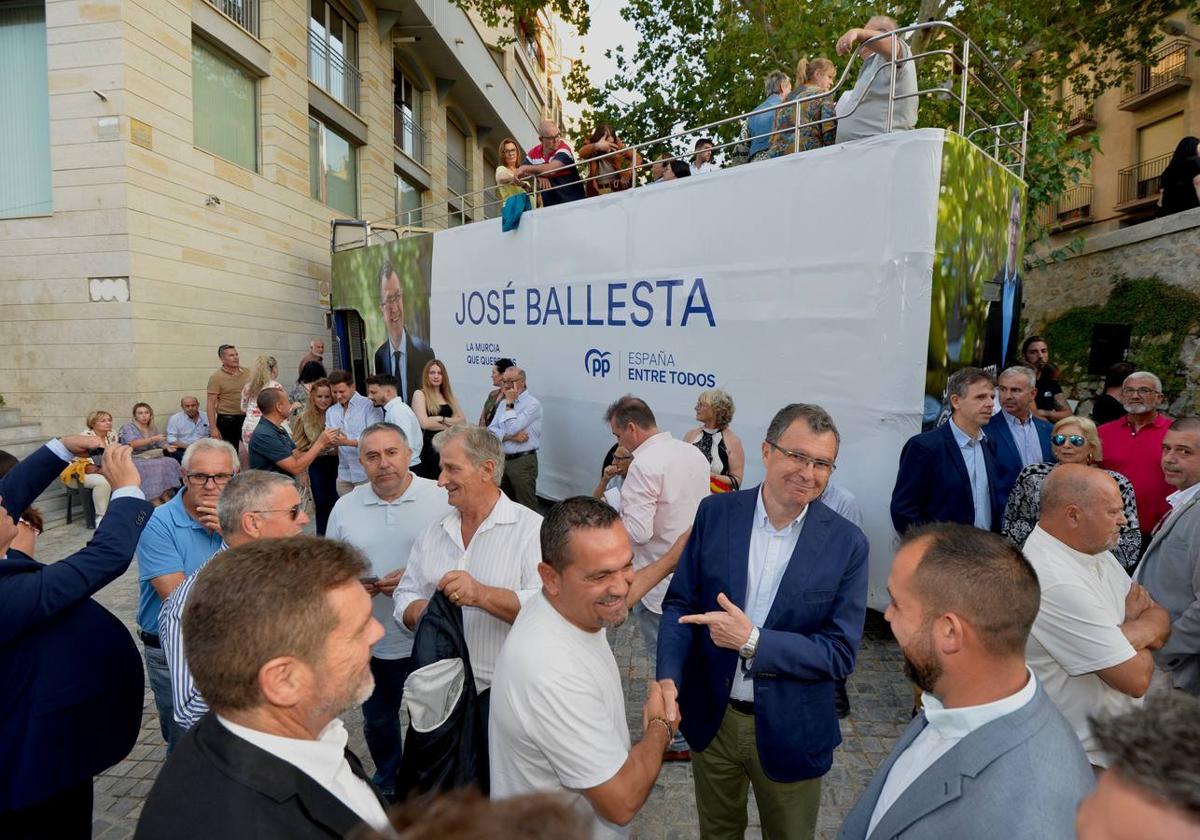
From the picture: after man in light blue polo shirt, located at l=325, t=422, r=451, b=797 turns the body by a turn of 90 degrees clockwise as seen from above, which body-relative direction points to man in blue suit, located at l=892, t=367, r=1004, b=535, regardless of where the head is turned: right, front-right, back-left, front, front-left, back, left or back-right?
back

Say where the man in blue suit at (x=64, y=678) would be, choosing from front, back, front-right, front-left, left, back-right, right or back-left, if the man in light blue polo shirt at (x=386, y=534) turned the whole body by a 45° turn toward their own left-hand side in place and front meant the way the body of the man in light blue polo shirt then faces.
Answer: right

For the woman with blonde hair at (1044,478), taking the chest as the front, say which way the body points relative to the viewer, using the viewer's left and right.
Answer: facing the viewer

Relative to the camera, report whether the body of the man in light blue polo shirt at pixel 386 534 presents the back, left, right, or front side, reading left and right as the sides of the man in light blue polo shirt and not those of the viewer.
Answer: front

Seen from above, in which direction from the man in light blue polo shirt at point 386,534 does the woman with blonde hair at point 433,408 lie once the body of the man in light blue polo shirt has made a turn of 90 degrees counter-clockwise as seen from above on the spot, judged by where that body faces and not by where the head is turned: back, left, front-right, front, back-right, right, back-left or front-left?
left

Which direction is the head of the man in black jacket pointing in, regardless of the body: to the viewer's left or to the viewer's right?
to the viewer's right

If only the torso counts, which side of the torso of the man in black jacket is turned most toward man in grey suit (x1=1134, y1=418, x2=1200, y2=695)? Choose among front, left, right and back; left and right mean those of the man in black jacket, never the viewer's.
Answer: front

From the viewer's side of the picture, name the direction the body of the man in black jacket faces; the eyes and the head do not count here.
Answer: to the viewer's right

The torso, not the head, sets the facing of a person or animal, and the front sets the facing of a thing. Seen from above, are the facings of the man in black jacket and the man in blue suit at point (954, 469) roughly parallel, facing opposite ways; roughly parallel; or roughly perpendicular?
roughly perpendicular

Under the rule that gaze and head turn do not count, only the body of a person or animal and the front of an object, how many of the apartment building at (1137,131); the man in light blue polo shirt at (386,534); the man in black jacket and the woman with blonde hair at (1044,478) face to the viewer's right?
1
